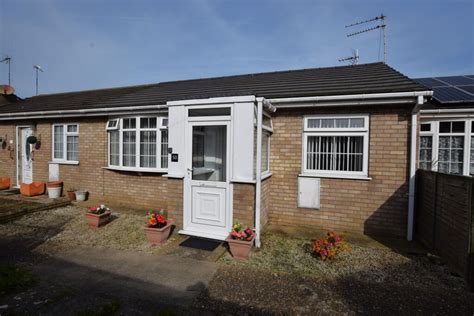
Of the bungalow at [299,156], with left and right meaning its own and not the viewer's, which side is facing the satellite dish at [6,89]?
right

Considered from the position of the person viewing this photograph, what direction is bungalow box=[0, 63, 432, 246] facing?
facing the viewer and to the left of the viewer

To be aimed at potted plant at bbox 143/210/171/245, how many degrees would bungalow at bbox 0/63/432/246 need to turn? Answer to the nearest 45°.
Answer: approximately 45° to its right

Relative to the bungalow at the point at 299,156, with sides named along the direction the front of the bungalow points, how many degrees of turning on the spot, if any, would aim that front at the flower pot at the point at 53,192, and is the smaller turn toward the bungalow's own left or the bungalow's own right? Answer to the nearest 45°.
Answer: approximately 90° to the bungalow's own right

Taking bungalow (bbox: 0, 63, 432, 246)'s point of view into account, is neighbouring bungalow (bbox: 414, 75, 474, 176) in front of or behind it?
behind

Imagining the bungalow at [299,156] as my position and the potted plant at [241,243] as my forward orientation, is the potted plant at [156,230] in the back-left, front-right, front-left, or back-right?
front-right

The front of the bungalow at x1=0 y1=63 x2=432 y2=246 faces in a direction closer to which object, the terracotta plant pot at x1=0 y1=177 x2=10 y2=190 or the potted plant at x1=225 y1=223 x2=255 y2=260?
the potted plant

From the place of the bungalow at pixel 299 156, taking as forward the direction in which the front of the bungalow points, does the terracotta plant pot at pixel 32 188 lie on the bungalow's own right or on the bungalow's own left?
on the bungalow's own right
